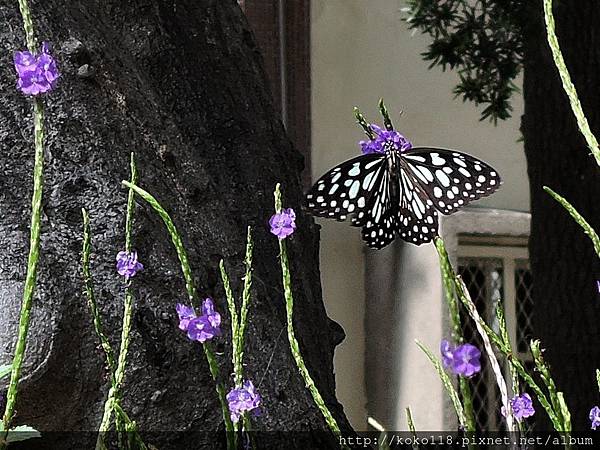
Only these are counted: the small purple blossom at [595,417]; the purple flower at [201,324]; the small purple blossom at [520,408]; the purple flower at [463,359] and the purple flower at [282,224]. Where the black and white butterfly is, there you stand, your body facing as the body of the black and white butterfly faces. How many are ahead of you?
0

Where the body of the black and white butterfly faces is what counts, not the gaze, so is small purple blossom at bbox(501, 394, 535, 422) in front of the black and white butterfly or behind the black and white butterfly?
behind

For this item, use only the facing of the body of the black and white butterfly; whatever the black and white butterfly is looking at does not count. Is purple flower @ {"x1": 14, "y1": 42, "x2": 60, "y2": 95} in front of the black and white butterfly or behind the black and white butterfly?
behind

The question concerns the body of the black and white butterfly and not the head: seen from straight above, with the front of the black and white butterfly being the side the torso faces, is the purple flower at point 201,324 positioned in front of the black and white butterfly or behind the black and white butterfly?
behind

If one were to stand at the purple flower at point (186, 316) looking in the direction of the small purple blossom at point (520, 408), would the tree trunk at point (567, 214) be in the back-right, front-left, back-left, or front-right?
front-left

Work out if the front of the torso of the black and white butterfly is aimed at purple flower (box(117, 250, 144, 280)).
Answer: no

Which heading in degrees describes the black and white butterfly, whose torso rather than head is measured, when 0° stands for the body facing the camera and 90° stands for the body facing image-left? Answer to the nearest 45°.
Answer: approximately 180°

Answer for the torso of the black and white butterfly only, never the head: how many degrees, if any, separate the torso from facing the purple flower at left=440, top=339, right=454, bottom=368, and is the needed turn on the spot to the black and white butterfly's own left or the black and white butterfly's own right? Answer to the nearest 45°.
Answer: approximately 180°

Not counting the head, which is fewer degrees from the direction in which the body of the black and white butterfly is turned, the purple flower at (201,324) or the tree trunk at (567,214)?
the tree trunk

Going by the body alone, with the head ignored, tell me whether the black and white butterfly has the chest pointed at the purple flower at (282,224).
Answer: no

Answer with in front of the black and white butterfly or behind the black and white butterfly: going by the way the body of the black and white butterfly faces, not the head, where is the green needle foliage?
in front

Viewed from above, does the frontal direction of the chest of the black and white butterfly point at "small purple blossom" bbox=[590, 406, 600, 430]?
no

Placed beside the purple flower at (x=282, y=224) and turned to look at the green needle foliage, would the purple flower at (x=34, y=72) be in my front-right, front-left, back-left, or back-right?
back-left

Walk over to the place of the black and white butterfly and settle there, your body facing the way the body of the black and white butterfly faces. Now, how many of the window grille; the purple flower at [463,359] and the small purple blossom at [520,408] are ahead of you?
1
